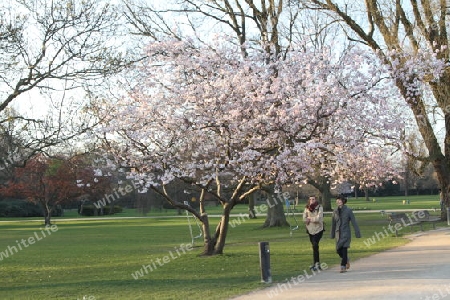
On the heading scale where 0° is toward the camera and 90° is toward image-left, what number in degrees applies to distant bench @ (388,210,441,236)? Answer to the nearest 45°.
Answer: approximately 315°

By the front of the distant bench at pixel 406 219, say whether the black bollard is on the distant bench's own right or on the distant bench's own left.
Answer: on the distant bench's own right

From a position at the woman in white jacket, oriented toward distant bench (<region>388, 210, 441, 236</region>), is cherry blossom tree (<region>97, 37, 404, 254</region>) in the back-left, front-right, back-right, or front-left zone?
front-left

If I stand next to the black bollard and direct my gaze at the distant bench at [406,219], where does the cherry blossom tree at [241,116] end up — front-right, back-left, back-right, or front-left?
front-left

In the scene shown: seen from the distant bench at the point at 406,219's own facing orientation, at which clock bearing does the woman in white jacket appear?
The woman in white jacket is roughly at 2 o'clock from the distant bench.

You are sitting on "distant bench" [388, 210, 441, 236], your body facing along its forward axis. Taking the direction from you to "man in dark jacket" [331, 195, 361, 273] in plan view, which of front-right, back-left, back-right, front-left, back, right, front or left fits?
front-right

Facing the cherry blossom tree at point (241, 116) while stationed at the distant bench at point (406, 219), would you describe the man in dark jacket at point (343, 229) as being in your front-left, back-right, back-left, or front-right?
front-left
